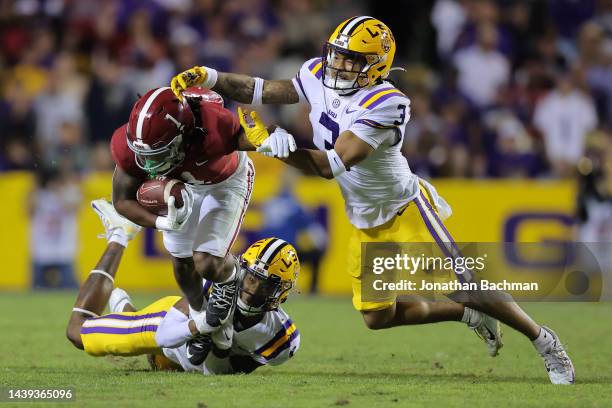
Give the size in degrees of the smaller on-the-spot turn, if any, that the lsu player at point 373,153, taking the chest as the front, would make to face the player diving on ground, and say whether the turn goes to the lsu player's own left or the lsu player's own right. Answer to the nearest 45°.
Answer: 0° — they already face them

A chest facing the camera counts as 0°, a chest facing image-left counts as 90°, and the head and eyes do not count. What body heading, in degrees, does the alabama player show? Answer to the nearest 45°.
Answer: approximately 45°

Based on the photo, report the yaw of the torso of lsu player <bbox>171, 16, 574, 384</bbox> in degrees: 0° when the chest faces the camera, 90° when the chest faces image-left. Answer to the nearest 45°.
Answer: approximately 45°

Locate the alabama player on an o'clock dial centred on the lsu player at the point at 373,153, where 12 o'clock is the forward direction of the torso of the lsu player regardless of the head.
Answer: The alabama player is roughly at 1 o'clock from the lsu player.
